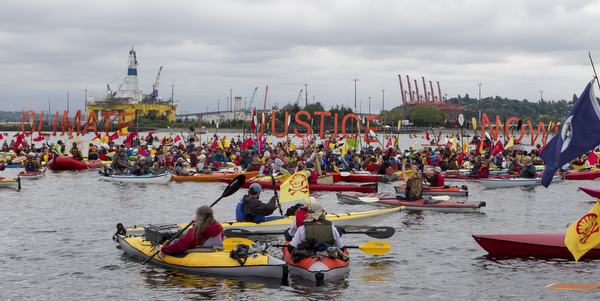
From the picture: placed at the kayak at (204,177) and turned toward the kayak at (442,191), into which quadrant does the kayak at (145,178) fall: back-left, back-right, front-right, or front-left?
back-right

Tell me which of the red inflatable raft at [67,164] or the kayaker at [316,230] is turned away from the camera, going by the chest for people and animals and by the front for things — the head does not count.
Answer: the kayaker

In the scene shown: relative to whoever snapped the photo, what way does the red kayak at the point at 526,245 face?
facing to the left of the viewer

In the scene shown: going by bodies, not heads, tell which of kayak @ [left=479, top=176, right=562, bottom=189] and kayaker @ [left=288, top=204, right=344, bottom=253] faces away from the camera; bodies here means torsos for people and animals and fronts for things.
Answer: the kayaker

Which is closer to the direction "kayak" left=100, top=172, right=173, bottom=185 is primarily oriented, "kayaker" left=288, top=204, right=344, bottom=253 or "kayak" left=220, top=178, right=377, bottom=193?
the kayak

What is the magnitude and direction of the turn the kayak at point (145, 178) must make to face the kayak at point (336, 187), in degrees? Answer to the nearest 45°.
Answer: approximately 45° to its right

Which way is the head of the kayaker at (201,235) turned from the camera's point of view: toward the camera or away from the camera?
away from the camera

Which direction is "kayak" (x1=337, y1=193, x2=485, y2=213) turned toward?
to the viewer's left

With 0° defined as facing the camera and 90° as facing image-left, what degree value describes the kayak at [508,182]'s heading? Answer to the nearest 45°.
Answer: approximately 90°
